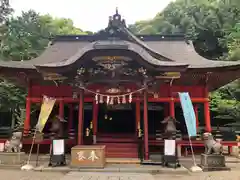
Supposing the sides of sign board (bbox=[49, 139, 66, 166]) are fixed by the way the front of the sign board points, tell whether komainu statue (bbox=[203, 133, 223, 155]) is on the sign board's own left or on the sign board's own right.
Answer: on the sign board's own left

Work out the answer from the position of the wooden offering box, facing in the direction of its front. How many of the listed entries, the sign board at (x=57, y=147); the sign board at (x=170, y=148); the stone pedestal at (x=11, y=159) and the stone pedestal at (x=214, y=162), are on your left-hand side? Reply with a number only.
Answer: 2

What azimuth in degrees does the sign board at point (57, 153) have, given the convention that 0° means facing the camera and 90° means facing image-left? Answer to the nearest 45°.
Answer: approximately 0°

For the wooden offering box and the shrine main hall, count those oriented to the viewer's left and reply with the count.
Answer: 0

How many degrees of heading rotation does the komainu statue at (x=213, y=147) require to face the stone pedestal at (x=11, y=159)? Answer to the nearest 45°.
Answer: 0° — it already faces it

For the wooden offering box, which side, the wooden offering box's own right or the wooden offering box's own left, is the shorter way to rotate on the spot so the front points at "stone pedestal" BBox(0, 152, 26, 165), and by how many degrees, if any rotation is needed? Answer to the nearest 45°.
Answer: approximately 90° to the wooden offering box's own right

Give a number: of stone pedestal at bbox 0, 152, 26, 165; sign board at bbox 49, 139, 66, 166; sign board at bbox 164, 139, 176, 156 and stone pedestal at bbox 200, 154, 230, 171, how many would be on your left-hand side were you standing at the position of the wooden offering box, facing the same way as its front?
2

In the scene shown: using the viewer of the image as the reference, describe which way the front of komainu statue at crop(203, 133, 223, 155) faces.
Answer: facing to the left of the viewer
